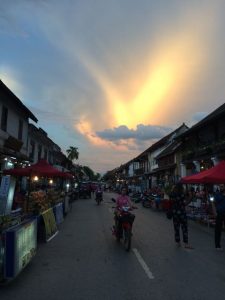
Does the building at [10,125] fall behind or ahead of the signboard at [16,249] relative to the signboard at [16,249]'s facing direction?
behind

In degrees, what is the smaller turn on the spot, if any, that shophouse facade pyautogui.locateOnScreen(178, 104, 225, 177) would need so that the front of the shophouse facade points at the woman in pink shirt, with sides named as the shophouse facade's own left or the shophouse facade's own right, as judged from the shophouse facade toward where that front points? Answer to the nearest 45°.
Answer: approximately 45° to the shophouse facade's own left

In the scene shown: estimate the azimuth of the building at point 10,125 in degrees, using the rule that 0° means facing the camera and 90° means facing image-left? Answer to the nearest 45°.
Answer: approximately 315°

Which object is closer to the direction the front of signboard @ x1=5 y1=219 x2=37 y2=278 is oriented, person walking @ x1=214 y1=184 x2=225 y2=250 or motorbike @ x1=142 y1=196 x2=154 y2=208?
the person walking

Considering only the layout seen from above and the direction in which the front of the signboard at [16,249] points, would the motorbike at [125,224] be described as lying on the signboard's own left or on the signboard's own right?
on the signboard's own left

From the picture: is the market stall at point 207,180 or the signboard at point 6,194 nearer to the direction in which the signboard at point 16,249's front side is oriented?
the market stall

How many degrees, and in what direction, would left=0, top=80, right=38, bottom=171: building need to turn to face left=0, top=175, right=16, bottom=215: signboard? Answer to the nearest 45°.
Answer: approximately 45° to its right

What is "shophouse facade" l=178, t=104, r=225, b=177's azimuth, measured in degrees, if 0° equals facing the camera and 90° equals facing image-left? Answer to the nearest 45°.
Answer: approximately 45°

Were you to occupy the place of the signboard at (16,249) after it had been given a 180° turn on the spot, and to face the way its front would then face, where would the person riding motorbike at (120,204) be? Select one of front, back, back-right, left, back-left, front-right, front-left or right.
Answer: right
